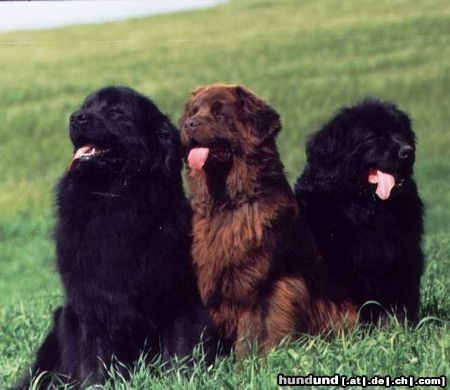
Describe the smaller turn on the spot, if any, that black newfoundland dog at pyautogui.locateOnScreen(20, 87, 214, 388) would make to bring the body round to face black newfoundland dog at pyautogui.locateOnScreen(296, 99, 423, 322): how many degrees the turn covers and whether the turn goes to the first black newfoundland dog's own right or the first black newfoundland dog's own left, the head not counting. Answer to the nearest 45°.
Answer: approximately 135° to the first black newfoundland dog's own left

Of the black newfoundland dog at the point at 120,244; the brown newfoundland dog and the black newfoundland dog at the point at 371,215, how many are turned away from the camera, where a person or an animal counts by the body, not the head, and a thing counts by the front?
0

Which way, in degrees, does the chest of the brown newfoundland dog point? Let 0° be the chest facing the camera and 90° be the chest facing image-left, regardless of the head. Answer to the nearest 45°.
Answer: approximately 45°

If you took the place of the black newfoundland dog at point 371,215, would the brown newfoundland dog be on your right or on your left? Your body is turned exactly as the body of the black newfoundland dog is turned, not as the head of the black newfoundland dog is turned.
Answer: on your right

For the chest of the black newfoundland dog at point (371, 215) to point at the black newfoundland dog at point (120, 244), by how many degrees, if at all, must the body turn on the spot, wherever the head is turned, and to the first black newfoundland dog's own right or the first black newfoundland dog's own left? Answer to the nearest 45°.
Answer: approximately 90° to the first black newfoundland dog's own right

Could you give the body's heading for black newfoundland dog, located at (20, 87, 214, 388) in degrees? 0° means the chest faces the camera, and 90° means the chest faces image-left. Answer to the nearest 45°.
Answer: approximately 45°

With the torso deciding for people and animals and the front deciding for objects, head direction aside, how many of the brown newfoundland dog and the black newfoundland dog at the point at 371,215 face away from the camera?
0

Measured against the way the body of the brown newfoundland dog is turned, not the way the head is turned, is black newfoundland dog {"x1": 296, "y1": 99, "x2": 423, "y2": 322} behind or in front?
behind

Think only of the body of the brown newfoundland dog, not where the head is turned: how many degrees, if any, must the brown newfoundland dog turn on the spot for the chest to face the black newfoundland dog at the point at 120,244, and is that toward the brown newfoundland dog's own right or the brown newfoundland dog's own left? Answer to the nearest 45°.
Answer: approximately 45° to the brown newfoundland dog's own right

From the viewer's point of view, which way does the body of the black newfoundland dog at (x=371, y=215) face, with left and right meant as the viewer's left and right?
facing the viewer and to the right of the viewer
